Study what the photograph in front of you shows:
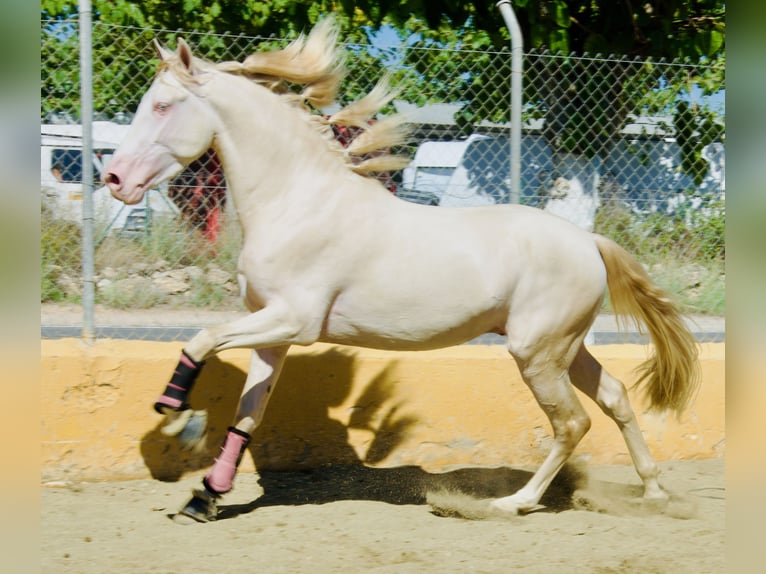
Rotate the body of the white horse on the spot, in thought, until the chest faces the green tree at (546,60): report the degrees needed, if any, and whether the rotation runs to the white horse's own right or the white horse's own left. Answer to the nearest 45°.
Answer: approximately 135° to the white horse's own right

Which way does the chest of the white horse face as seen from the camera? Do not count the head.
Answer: to the viewer's left

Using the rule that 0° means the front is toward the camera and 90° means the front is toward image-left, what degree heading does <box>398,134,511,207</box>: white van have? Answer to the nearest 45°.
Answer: approximately 45°

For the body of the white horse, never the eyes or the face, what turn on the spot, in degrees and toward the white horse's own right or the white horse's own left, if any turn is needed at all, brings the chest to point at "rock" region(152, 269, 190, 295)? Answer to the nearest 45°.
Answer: approximately 45° to the white horse's own right

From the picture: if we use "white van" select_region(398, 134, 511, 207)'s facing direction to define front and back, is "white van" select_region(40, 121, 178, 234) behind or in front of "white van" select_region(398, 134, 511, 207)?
in front

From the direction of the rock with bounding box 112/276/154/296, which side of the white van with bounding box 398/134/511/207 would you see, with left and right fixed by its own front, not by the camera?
front

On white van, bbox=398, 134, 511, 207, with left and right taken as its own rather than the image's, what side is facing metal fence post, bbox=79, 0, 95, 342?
front

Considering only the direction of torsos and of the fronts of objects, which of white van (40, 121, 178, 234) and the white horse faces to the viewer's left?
the white horse

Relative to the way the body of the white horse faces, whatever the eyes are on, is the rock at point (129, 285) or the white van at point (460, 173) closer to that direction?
the rock
